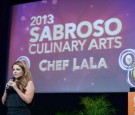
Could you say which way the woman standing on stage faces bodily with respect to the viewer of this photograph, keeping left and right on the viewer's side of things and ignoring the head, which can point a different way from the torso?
facing the viewer and to the left of the viewer
